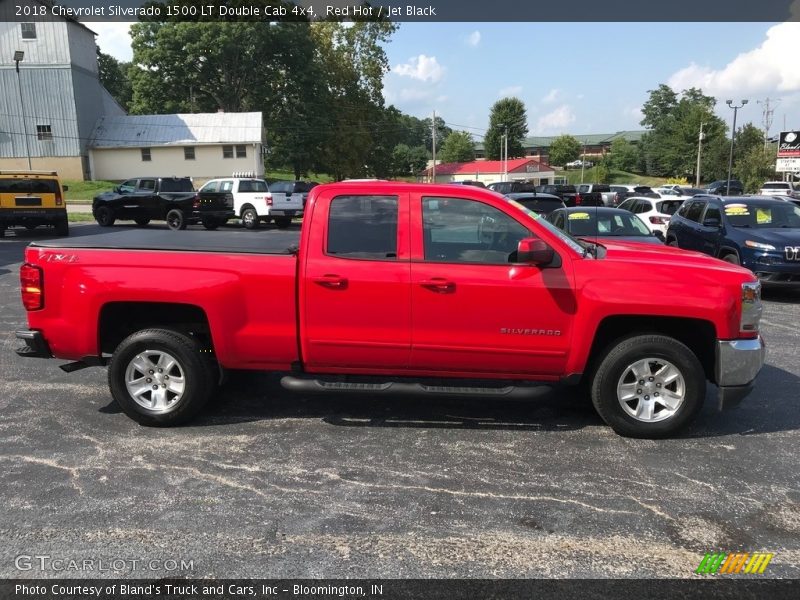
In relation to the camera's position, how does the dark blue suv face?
facing the viewer and to the right of the viewer

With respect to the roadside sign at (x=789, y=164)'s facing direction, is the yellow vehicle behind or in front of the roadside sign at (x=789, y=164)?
in front

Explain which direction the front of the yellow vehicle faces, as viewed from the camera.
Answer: facing away from the viewer

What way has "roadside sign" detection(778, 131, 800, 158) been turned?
toward the camera

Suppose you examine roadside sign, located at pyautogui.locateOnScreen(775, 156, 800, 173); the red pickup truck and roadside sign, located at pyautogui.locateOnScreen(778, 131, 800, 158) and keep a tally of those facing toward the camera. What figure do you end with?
2

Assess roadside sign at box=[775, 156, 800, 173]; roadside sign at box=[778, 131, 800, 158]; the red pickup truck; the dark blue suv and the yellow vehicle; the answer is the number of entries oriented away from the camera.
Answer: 1

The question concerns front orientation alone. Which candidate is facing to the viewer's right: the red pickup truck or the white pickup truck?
the red pickup truck

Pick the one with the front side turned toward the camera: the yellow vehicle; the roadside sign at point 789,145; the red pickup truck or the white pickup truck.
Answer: the roadside sign

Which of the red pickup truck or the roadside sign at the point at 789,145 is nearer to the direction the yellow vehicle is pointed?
the roadside sign

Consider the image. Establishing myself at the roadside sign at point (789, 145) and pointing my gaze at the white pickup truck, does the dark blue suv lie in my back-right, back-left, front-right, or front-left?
front-left

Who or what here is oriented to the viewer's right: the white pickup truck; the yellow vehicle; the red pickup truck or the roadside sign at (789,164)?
the red pickup truck

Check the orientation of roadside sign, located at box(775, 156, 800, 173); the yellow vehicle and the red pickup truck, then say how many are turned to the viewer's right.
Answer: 1

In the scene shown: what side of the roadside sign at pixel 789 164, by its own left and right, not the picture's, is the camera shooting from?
front

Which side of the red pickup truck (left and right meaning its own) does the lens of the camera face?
right

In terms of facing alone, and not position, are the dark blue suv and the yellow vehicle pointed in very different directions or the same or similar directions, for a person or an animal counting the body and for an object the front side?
very different directions

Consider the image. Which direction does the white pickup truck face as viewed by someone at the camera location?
facing away from the viewer and to the left of the viewer

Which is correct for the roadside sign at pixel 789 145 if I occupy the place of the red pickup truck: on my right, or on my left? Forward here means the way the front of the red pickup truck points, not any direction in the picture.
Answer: on my left
